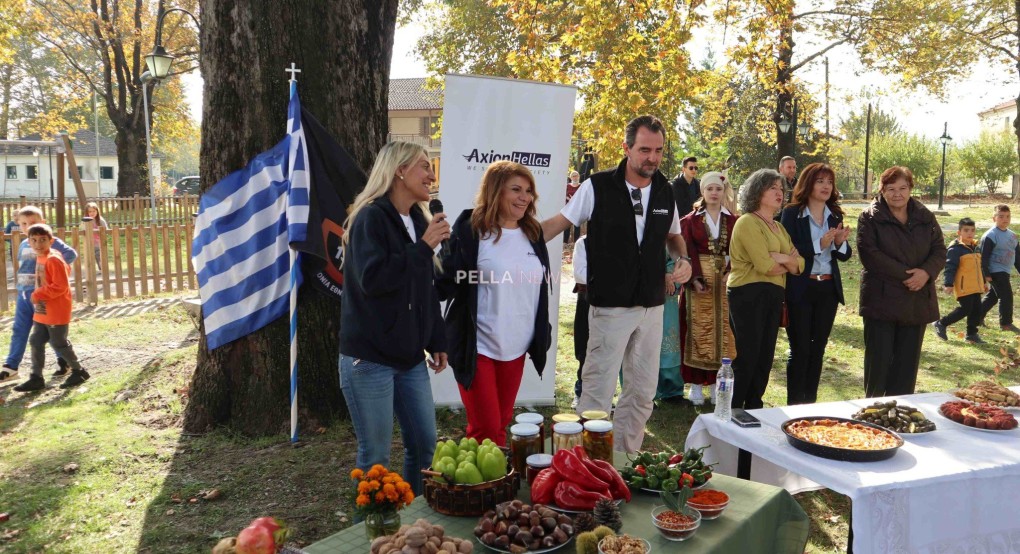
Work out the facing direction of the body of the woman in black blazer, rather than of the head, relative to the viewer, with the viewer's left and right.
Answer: facing the viewer and to the right of the viewer

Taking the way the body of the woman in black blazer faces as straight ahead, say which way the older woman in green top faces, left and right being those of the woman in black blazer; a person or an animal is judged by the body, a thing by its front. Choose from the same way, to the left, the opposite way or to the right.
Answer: the same way

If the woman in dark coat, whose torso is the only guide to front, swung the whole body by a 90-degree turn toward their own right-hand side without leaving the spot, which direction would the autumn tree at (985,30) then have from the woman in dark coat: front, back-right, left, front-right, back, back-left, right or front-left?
right

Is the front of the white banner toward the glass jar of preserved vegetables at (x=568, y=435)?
yes

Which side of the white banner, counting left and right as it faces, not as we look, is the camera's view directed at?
front

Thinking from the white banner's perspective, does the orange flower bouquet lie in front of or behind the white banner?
in front

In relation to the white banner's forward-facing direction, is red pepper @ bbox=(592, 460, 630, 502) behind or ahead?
ahead

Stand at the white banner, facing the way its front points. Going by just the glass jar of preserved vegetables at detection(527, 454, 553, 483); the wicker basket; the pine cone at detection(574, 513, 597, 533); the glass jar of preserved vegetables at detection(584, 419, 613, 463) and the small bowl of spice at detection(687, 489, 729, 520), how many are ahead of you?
5

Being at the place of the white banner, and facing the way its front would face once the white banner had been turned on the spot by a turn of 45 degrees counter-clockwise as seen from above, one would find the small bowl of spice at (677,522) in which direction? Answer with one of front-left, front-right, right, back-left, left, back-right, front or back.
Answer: front-right

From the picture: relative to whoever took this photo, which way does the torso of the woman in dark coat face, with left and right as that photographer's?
facing the viewer

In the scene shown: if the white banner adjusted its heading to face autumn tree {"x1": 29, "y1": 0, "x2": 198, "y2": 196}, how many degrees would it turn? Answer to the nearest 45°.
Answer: approximately 135° to its right

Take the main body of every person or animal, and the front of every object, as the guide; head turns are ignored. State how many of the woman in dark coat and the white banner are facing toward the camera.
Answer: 2

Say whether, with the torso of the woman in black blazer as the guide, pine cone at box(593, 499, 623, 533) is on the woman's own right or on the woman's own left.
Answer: on the woman's own right

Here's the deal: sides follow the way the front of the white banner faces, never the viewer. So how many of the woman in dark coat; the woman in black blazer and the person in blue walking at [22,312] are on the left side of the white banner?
2

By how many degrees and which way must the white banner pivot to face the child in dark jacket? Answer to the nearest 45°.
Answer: approximately 135° to its left

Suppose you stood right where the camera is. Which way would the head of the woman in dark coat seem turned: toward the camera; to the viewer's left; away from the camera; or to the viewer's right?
toward the camera

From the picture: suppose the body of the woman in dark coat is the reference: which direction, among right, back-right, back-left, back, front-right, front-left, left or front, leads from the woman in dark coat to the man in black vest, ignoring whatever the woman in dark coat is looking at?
front-right

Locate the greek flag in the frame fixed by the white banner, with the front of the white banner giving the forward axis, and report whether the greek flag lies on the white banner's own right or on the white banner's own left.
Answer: on the white banner's own right

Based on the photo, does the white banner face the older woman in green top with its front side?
no
